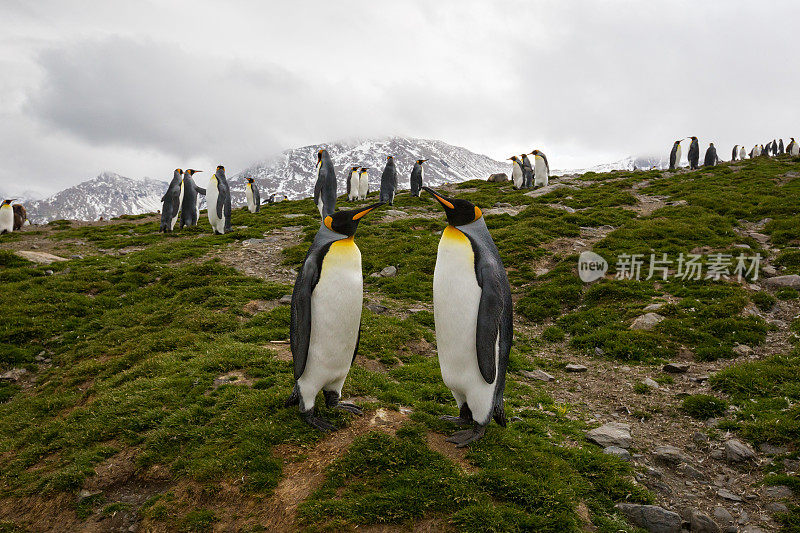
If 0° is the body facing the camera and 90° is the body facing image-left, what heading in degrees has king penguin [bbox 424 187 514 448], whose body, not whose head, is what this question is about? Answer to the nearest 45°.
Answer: approximately 45°

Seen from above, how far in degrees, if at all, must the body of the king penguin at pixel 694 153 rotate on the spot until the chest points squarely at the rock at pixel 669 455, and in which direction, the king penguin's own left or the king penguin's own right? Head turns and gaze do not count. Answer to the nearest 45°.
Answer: approximately 180°

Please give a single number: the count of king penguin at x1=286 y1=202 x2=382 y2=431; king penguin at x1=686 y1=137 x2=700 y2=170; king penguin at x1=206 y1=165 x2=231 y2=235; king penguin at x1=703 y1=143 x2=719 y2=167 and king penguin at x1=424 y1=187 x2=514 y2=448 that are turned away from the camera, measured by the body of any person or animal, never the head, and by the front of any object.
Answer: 2

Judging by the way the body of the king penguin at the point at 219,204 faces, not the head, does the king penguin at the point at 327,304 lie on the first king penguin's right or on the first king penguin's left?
on the first king penguin's left

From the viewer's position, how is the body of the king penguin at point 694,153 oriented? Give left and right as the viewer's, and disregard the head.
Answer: facing away from the viewer

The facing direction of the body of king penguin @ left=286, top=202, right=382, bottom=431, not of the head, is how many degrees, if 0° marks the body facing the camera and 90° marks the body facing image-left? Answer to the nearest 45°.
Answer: approximately 315°

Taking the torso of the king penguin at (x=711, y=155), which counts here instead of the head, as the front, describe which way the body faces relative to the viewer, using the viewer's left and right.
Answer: facing away from the viewer

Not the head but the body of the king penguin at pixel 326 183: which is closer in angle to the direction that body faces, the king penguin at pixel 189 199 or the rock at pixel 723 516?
the king penguin

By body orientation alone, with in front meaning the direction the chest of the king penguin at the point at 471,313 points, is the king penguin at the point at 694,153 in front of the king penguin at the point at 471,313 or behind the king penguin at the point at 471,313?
behind
